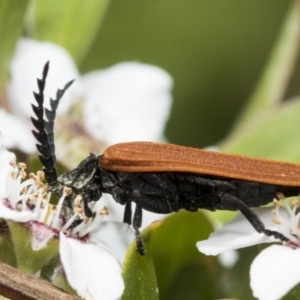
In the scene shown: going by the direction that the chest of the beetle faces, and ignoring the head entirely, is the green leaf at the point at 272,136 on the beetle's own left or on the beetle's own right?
on the beetle's own right

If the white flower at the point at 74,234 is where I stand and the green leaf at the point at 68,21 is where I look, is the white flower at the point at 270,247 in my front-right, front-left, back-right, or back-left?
back-right

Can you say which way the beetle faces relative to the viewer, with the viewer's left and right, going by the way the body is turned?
facing to the left of the viewer

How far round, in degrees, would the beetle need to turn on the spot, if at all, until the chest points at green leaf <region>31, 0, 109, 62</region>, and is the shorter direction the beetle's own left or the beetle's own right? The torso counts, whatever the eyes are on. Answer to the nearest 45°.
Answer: approximately 45° to the beetle's own right

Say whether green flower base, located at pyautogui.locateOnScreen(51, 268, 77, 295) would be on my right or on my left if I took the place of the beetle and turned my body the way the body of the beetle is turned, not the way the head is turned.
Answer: on my left
